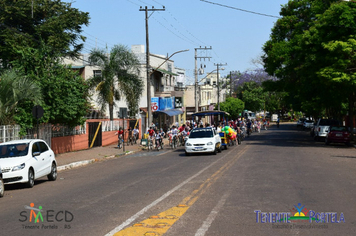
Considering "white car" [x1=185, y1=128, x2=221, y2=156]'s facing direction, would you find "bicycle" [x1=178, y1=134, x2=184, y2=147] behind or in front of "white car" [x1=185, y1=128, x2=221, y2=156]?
behind

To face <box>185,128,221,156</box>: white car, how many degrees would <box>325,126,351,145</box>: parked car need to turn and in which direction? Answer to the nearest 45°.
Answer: approximately 135° to its left

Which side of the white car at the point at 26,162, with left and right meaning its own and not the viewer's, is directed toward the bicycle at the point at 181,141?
back

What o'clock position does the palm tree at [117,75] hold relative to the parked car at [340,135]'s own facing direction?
The palm tree is roughly at 9 o'clock from the parked car.

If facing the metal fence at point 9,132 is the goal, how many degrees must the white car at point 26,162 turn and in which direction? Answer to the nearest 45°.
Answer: approximately 135° to its right

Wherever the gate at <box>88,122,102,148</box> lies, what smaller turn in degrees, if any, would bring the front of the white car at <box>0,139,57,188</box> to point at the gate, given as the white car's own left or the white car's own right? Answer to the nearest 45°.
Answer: approximately 135° to the white car's own right

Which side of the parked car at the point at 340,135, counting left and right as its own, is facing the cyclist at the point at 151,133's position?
left

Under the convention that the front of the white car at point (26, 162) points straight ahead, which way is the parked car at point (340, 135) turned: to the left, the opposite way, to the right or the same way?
the opposite way

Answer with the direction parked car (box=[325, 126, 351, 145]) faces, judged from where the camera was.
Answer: facing away from the viewer

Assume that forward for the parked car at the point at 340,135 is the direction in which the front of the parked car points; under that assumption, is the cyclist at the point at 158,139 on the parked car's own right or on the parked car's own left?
on the parked car's own left

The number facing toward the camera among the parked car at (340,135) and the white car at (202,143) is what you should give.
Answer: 1

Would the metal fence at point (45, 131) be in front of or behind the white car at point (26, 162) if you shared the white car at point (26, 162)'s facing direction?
behind

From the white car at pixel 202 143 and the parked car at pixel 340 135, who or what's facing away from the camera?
the parked car

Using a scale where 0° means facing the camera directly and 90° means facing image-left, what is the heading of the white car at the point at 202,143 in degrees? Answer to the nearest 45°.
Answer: approximately 0°

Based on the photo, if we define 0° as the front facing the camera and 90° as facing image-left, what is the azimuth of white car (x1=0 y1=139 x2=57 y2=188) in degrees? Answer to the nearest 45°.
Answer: approximately 45°

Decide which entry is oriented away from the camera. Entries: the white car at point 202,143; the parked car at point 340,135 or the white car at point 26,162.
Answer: the parked car
